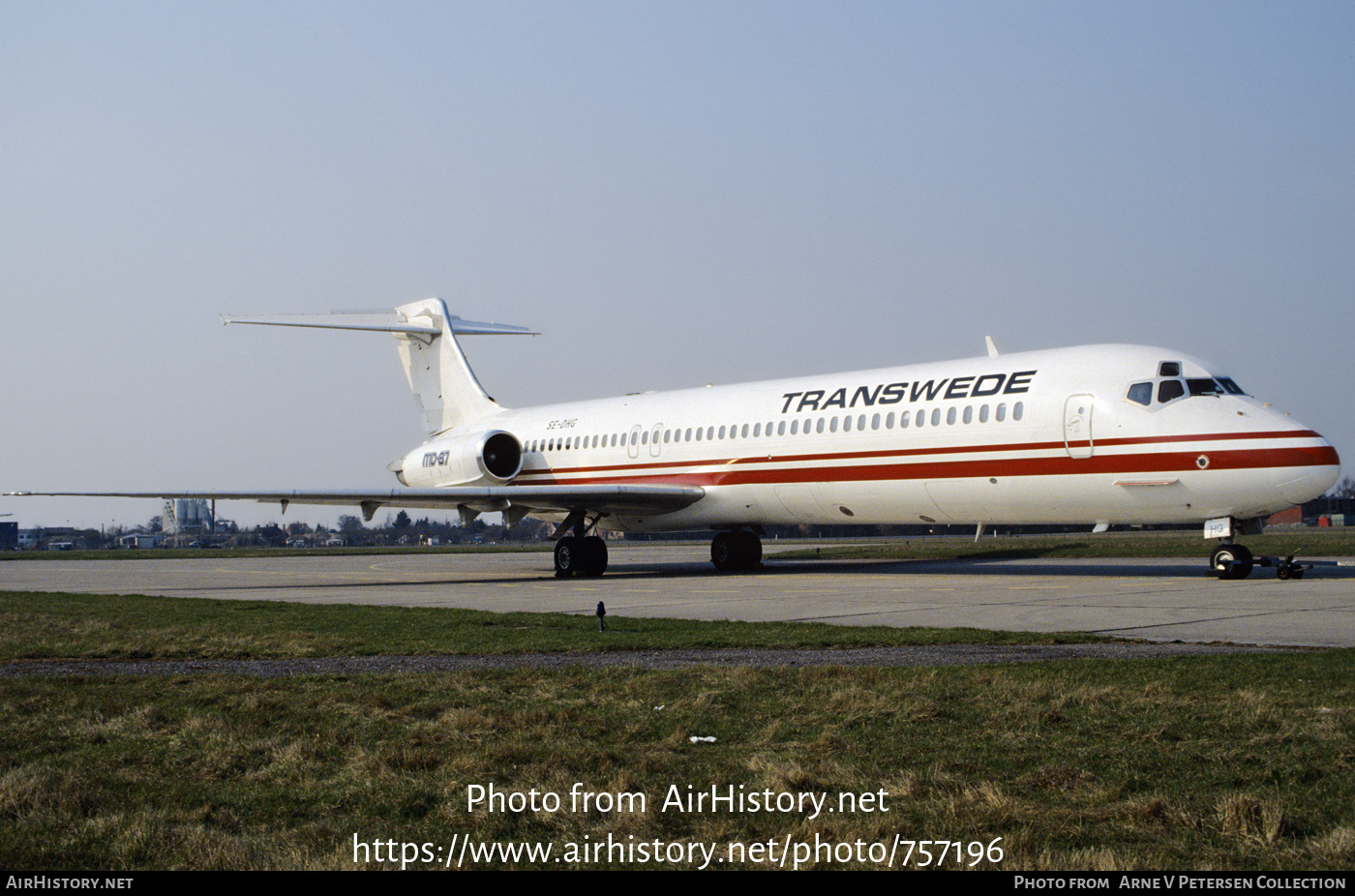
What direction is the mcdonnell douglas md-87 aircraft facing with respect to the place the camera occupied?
facing the viewer and to the right of the viewer
